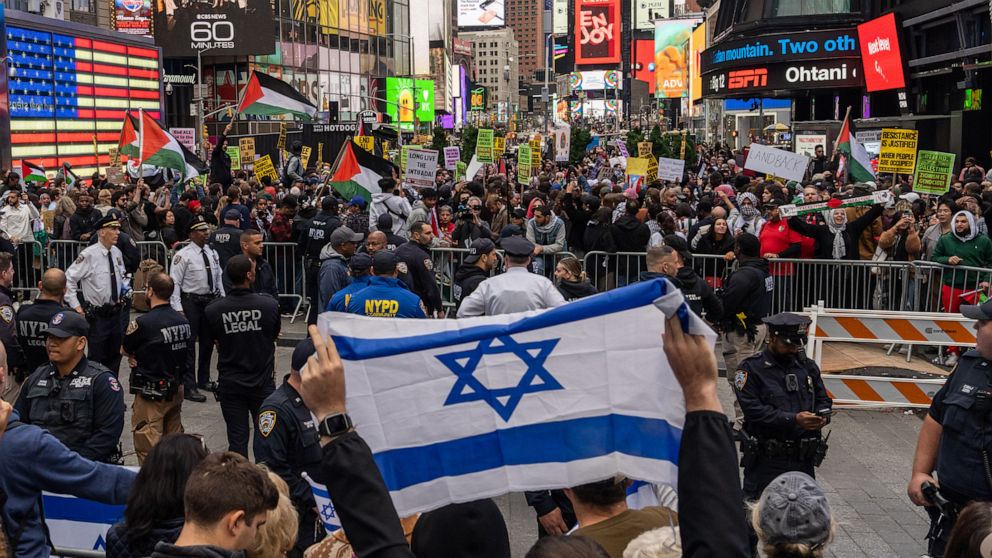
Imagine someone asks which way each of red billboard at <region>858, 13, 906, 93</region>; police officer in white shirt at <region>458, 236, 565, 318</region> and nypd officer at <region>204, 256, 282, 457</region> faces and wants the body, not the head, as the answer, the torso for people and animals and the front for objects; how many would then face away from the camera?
2

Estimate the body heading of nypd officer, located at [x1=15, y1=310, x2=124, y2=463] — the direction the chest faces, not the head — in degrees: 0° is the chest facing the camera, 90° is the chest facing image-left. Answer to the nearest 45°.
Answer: approximately 45°

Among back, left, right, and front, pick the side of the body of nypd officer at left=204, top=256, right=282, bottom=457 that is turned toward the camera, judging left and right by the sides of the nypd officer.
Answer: back

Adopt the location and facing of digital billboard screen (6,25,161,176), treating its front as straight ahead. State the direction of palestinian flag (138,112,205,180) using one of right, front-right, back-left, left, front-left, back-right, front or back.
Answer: front-right

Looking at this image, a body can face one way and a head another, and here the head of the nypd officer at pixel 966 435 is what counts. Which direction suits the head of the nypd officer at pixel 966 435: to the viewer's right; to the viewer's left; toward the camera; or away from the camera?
to the viewer's left

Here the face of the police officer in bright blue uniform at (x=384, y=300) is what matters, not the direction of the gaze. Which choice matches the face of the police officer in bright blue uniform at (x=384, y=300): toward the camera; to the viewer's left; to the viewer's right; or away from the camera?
away from the camera

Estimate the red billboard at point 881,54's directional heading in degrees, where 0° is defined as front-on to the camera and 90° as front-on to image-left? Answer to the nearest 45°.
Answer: approximately 45°

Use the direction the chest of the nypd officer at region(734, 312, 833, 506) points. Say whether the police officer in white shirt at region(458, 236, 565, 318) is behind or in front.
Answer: behind

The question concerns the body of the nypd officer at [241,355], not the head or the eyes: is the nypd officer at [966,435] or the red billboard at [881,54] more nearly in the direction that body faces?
the red billboard

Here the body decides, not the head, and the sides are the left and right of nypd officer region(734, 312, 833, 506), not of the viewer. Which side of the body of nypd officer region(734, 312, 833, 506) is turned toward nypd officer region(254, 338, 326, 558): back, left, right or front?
right

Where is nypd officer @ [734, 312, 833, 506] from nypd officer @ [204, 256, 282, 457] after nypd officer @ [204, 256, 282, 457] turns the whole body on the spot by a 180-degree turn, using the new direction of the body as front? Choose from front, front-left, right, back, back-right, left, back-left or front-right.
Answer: front-left

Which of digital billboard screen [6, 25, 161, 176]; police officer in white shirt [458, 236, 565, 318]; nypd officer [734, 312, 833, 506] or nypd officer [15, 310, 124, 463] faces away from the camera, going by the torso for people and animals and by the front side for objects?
the police officer in white shirt

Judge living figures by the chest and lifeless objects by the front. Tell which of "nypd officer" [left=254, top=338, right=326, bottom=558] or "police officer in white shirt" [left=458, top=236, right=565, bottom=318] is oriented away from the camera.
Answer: the police officer in white shirt

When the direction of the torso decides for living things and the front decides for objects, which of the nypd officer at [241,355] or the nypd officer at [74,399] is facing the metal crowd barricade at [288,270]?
the nypd officer at [241,355]

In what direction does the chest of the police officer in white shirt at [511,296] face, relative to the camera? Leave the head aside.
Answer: away from the camera

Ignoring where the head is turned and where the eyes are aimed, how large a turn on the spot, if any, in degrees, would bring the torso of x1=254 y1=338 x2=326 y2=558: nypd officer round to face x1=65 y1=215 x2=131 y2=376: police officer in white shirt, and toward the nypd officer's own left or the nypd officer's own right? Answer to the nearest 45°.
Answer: approximately 135° to the nypd officer's own left
